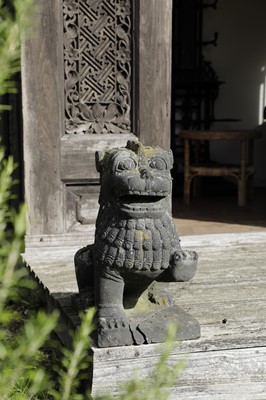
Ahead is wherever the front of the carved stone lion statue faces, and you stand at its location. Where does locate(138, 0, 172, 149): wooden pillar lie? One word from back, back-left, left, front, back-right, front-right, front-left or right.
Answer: back

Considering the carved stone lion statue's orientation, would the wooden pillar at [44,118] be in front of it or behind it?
behind

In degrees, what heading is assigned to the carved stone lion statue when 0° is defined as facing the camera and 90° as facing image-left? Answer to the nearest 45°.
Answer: approximately 0°
